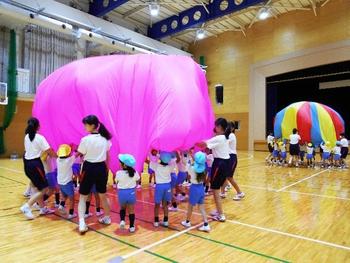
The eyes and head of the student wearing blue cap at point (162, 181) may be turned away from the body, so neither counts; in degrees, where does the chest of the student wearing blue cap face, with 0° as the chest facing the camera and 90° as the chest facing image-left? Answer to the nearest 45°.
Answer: approximately 180°

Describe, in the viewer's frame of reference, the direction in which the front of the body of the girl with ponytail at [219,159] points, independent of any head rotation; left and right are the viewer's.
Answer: facing to the left of the viewer

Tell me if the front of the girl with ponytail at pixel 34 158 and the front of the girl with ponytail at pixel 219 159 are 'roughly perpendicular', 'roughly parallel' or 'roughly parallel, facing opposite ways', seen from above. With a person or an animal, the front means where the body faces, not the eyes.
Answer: roughly perpendicular

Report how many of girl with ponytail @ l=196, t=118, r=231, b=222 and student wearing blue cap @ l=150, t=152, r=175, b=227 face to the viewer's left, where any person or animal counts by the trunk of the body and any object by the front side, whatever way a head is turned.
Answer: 1

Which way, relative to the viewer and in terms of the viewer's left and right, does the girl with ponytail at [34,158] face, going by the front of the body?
facing away from the viewer and to the right of the viewer

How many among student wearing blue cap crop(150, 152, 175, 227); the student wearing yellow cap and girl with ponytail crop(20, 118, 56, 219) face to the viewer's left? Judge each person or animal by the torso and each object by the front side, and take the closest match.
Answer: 0

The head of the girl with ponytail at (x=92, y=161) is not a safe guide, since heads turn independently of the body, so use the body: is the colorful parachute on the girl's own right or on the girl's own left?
on the girl's own right

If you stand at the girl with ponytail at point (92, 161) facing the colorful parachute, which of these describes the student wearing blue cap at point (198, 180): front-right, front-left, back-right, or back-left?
front-right

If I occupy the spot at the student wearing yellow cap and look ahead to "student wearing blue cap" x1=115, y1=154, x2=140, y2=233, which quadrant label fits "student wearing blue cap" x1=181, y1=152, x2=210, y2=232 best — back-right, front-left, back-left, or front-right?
front-left

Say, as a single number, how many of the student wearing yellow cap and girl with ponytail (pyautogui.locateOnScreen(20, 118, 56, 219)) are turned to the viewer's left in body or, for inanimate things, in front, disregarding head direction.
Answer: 0

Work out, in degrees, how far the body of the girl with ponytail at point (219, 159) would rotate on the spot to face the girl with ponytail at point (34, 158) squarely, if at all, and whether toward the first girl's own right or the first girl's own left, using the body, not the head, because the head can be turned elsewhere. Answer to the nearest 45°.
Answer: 0° — they already face them

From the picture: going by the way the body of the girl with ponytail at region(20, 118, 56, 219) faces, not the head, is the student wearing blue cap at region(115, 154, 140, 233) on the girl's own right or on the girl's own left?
on the girl's own right
